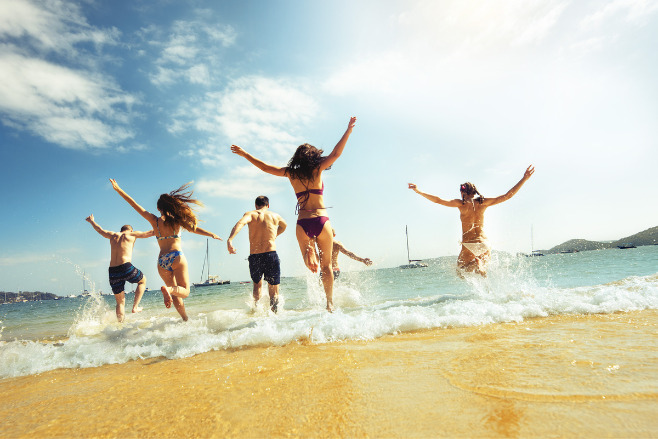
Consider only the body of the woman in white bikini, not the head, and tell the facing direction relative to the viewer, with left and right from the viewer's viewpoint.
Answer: facing away from the viewer

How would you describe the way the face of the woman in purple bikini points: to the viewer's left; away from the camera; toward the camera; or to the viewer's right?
away from the camera

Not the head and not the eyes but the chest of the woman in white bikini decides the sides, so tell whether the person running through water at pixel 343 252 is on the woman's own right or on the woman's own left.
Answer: on the woman's own left

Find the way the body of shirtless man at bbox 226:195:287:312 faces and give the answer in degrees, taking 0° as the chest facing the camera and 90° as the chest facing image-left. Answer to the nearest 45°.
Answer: approximately 180°

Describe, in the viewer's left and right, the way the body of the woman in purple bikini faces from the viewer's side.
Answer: facing away from the viewer

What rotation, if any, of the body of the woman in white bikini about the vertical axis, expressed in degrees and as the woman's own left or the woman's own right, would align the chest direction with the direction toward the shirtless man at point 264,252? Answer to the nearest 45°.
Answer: approximately 135° to the woman's own left

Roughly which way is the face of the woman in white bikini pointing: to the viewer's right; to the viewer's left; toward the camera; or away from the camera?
away from the camera

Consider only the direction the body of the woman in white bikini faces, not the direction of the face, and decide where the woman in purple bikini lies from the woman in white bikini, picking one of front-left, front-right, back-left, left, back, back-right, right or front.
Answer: back-left

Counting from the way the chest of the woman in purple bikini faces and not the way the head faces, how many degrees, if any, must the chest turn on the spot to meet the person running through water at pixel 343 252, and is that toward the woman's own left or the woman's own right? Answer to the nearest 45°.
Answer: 0° — they already face them

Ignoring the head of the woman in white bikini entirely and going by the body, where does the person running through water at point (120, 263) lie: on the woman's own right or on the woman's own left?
on the woman's own left
